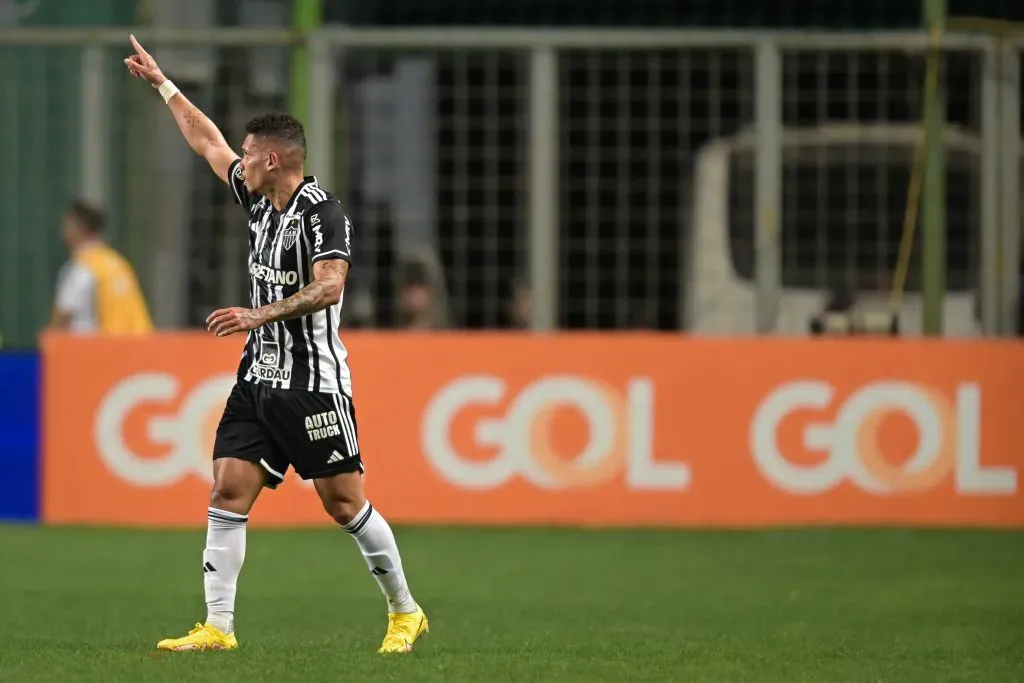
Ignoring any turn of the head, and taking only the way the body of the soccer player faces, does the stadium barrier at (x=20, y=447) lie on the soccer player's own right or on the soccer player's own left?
on the soccer player's own right

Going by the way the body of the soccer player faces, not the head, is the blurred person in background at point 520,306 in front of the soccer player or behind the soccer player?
behind

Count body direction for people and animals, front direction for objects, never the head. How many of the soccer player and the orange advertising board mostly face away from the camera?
0

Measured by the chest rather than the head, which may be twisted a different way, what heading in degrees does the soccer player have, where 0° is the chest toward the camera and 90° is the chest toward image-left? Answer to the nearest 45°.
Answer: approximately 45°

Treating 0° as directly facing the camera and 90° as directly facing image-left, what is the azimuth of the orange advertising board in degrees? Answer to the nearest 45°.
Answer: approximately 0°

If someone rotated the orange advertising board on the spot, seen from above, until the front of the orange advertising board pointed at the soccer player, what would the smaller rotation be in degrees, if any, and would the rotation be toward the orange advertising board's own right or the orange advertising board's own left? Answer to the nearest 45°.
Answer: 0° — it already faces them

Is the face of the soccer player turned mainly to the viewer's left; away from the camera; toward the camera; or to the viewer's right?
to the viewer's left

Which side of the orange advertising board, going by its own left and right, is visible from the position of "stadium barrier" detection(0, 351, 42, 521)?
right
